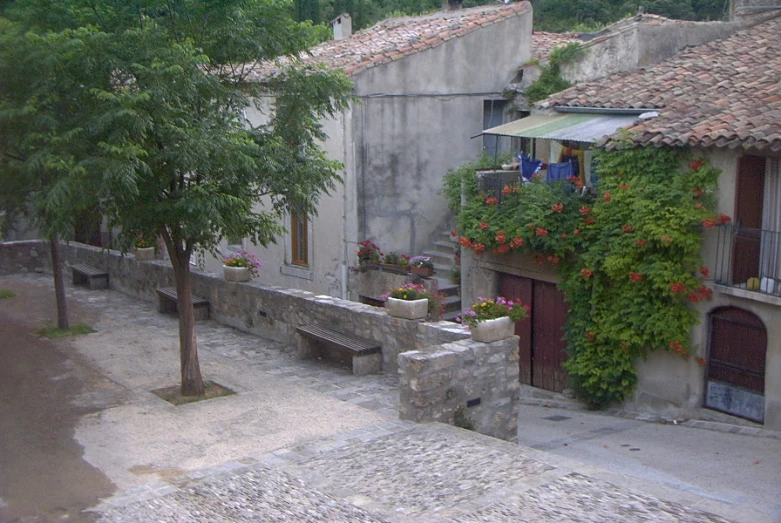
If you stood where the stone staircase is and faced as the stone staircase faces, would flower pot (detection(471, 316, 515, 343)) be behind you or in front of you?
in front

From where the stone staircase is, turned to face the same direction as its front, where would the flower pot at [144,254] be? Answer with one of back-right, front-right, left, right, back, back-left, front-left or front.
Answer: right

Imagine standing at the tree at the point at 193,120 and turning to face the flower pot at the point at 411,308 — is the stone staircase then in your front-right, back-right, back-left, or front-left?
front-left

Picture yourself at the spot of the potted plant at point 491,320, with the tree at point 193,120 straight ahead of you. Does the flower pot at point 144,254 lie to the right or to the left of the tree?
right

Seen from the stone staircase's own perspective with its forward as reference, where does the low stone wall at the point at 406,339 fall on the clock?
The low stone wall is roughly at 12 o'clock from the stone staircase.

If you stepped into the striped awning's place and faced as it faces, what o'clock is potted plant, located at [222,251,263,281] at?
The potted plant is roughly at 1 o'clock from the striped awning.

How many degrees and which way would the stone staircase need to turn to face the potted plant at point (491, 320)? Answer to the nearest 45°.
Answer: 0° — it already faces it

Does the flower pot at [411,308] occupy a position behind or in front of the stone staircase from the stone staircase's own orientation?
in front

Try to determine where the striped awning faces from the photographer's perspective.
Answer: facing the viewer and to the left of the viewer

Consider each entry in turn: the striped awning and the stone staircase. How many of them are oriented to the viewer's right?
0

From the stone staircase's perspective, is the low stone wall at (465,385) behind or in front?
in front

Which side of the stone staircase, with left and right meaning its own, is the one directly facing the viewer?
front
